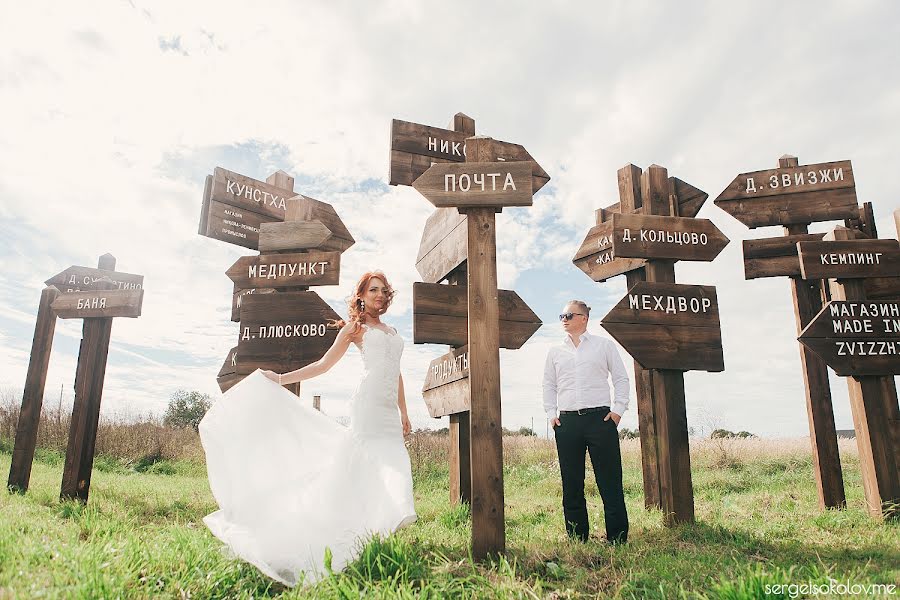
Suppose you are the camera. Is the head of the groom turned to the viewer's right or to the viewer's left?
to the viewer's left

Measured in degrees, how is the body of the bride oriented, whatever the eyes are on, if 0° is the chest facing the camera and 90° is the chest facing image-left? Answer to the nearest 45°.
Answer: approximately 315°
